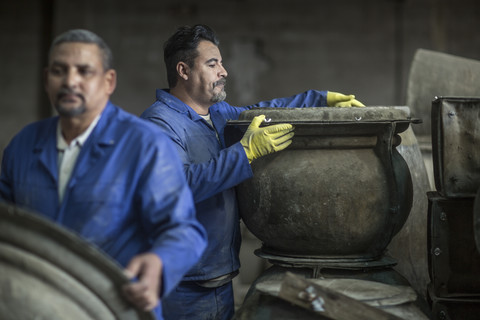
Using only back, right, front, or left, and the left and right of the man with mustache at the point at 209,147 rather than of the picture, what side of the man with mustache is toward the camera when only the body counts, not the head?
right

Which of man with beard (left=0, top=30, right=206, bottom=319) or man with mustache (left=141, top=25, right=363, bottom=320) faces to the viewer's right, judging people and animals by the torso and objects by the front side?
the man with mustache

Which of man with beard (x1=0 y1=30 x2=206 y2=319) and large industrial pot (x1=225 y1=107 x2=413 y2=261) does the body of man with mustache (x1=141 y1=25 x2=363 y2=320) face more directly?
the large industrial pot

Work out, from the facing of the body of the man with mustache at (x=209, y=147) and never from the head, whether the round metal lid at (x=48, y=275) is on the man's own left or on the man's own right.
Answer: on the man's own right

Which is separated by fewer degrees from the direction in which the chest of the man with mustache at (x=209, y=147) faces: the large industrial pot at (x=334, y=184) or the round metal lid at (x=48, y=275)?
the large industrial pot
